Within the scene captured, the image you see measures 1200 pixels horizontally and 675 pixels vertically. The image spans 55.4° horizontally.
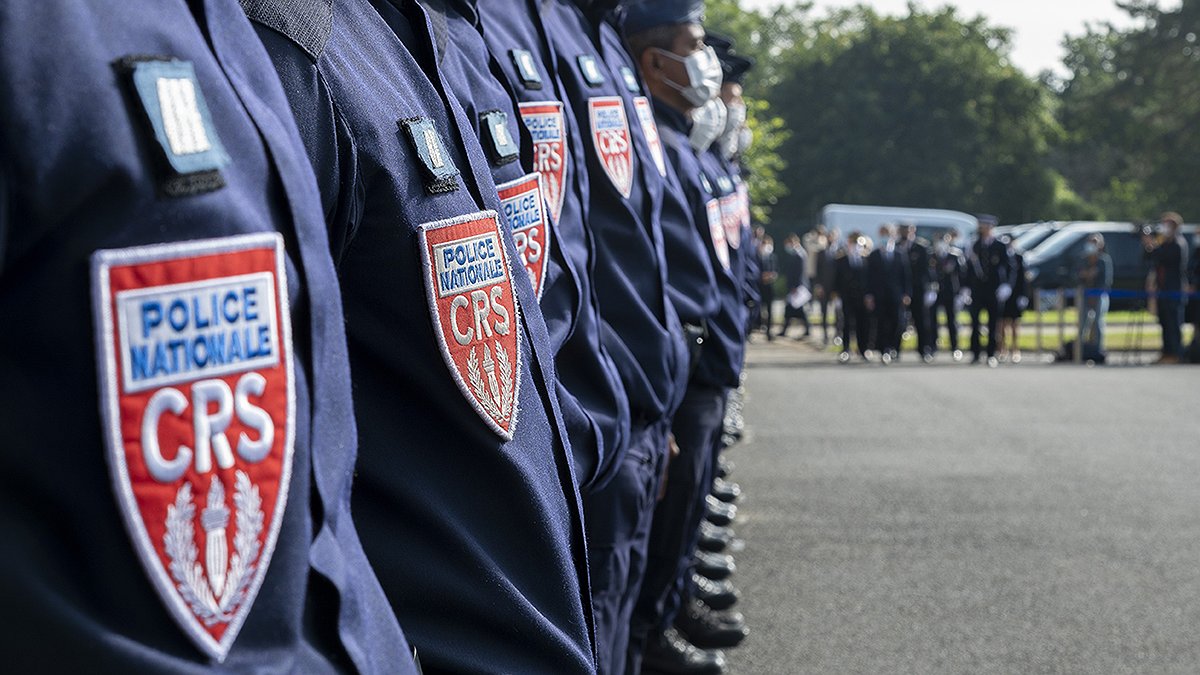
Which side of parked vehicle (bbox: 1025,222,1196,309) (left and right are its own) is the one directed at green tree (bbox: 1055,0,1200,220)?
right

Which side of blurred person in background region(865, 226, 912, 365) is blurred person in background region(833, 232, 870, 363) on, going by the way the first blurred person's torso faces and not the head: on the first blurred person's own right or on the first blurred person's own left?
on the first blurred person's own right

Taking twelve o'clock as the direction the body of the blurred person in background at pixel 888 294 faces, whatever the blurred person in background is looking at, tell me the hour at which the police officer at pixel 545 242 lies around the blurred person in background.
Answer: The police officer is roughly at 12 o'clock from the blurred person in background.

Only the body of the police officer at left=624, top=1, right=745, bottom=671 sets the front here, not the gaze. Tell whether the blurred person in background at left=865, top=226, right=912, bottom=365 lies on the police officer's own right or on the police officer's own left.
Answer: on the police officer's own left

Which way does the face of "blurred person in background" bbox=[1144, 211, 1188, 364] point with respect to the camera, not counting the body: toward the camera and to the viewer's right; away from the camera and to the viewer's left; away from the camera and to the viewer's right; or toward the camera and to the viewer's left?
toward the camera and to the viewer's left

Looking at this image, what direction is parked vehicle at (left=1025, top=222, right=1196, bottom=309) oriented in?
to the viewer's left

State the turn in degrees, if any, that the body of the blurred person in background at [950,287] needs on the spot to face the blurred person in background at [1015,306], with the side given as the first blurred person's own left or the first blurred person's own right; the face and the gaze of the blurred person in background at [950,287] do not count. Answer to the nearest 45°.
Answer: approximately 45° to the first blurred person's own left

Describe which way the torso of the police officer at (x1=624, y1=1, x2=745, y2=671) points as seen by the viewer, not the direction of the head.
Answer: to the viewer's right

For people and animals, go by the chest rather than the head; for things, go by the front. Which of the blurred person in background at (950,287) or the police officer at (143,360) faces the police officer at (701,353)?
the blurred person in background

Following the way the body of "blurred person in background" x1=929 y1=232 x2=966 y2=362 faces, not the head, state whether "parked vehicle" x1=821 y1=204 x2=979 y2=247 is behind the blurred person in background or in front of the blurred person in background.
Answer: behind

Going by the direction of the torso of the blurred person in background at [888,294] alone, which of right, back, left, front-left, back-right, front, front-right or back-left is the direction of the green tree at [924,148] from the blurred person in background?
back
